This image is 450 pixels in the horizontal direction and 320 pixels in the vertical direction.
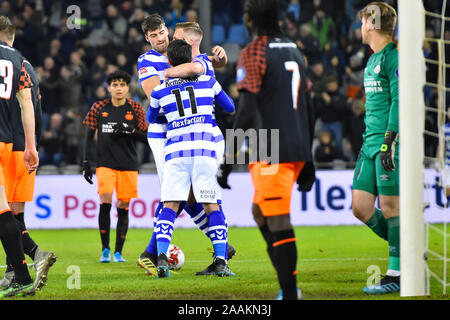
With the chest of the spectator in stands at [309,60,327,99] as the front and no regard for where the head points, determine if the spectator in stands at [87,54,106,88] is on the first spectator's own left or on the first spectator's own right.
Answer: on the first spectator's own right

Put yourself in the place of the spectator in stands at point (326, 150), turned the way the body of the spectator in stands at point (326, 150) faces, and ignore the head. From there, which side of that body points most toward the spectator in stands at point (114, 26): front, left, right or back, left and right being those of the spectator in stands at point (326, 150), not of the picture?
right

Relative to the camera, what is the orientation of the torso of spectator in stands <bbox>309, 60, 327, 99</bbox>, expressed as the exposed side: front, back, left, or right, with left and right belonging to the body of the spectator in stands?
front

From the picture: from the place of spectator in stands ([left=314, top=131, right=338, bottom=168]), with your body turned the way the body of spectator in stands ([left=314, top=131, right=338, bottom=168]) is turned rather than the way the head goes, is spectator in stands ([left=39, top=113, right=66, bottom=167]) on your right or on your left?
on your right

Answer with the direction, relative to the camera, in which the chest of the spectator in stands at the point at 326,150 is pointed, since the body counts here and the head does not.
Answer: toward the camera

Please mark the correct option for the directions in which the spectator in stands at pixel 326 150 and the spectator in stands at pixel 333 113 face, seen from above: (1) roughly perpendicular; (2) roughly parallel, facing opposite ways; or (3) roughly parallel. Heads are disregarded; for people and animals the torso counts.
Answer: roughly parallel

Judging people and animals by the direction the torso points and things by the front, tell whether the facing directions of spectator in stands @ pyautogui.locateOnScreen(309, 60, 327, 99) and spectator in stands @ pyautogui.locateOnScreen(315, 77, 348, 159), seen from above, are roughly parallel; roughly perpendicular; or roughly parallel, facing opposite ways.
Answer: roughly parallel

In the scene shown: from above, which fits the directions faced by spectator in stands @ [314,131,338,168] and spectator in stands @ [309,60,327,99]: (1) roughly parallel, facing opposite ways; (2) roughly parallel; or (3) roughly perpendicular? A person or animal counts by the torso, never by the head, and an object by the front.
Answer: roughly parallel

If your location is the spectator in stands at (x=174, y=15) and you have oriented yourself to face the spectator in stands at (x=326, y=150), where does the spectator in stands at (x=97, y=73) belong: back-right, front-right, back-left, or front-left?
back-right

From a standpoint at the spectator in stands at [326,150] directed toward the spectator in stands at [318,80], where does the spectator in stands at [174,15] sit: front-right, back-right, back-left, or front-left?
front-left

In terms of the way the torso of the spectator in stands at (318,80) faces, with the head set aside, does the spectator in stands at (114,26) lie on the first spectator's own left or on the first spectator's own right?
on the first spectator's own right

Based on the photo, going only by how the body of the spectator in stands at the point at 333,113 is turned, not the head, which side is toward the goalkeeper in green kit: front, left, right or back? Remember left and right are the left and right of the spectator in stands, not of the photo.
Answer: front

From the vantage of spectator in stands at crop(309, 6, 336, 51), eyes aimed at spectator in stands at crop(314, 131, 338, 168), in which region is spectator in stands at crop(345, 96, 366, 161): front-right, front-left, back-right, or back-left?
front-left

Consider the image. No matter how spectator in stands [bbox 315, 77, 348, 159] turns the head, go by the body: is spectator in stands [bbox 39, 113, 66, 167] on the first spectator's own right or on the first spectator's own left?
on the first spectator's own right

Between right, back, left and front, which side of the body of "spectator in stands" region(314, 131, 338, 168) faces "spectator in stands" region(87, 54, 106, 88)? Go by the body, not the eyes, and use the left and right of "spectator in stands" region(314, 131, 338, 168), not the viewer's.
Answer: right

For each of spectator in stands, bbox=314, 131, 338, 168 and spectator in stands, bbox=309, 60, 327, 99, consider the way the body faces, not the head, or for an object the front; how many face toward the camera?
2
